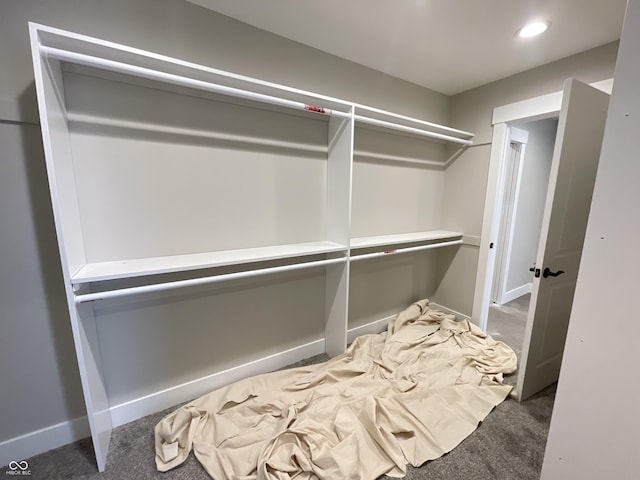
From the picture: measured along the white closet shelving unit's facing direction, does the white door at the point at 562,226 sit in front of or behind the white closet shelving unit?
in front

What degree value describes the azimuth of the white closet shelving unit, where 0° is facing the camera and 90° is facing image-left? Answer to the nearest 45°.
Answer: approximately 315°

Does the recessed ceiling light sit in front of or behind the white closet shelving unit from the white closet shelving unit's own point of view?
in front
